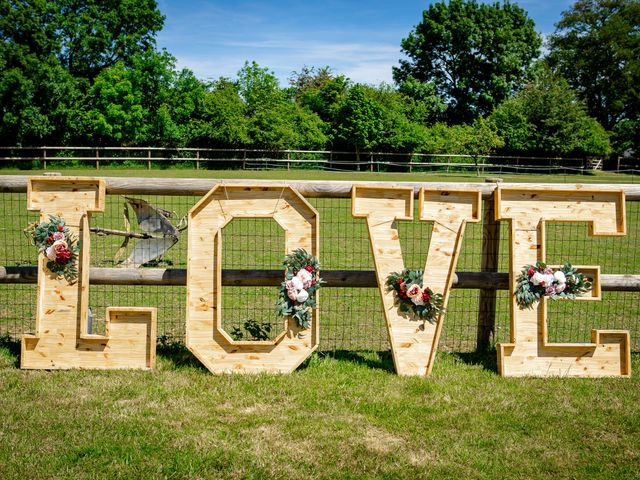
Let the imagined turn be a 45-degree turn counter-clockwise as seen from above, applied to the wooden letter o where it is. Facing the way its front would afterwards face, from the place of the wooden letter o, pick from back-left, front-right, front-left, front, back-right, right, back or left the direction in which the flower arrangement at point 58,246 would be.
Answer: back-right

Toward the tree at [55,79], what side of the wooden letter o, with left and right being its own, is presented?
back

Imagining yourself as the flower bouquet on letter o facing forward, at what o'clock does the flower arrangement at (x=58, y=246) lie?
The flower arrangement is roughly at 3 o'clock from the flower bouquet on letter o.

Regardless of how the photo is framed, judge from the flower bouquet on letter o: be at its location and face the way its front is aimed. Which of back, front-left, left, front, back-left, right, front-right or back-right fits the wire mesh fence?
back

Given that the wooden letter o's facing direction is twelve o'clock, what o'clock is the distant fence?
The distant fence is roughly at 6 o'clock from the wooden letter o.

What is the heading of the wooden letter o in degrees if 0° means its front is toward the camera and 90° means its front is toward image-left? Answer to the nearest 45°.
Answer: approximately 0°

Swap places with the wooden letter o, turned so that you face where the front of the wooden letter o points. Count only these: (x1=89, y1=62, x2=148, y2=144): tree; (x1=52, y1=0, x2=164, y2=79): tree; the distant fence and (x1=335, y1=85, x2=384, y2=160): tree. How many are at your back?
4

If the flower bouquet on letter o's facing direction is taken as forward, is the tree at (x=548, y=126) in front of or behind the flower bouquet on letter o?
behind

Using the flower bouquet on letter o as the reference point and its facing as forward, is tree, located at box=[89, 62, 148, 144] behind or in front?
behind

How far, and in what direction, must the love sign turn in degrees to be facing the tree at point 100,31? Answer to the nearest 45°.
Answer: approximately 180°

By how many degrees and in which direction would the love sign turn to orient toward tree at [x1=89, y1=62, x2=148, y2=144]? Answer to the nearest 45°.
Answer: approximately 180°

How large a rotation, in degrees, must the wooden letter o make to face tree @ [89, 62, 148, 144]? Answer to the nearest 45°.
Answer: approximately 180°

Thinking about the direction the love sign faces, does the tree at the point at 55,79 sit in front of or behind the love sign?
behind

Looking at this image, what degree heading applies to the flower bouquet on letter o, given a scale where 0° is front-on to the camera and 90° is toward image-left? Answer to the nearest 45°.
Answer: approximately 0°
